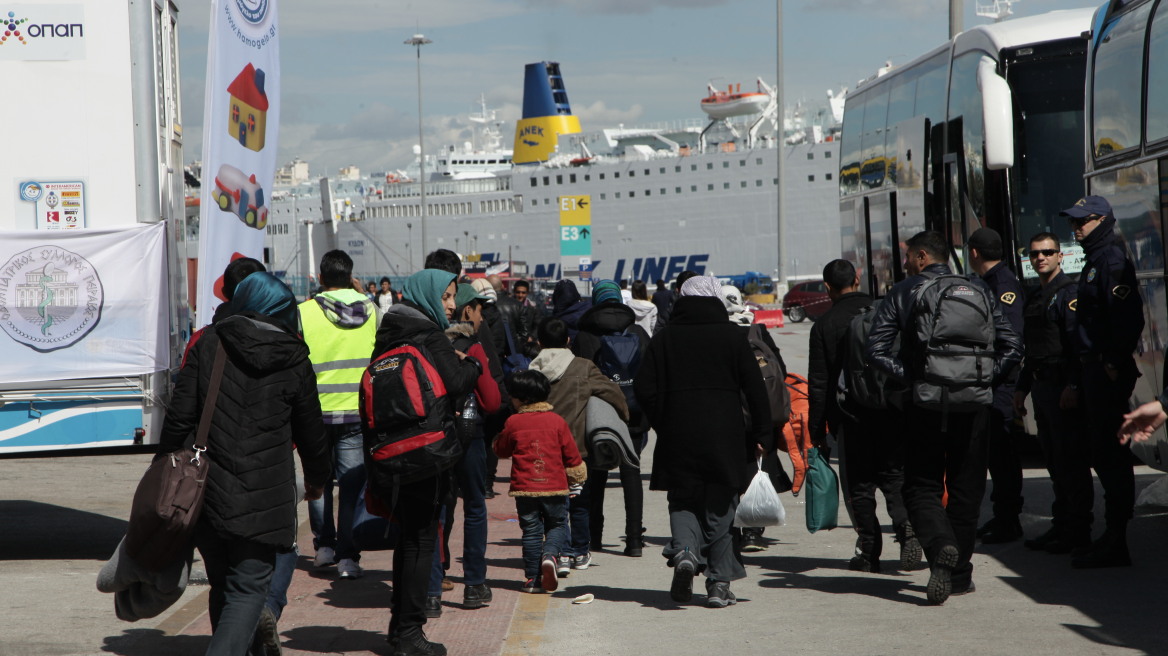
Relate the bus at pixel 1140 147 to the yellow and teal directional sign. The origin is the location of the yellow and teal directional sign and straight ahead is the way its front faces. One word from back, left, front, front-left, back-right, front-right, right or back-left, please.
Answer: front

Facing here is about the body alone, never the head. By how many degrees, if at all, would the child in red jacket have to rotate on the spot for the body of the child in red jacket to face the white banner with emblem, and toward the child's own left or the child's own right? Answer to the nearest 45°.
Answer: approximately 90° to the child's own left

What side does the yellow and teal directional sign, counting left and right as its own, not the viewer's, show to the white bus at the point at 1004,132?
front

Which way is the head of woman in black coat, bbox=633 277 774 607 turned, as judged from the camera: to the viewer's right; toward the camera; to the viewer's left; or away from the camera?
away from the camera

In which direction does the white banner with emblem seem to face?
toward the camera

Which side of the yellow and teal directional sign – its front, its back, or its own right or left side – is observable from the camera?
front

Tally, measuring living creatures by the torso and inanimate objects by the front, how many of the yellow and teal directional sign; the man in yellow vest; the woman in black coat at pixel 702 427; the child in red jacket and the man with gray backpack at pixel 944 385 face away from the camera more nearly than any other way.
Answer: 4

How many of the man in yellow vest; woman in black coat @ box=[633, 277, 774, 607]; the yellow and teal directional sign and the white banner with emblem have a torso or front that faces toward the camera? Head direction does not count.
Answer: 2

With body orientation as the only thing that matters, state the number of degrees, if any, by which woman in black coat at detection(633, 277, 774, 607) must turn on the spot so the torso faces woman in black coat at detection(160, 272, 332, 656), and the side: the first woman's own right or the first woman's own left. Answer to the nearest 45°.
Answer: approximately 135° to the first woman's own left

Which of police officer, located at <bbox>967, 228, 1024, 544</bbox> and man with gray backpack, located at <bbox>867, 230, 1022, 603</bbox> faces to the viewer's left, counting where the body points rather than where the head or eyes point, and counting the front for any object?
the police officer

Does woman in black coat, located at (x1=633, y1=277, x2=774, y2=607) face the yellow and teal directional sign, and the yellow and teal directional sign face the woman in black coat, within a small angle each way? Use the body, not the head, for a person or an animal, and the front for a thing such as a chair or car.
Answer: yes

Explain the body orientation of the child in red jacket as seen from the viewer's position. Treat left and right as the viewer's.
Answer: facing away from the viewer

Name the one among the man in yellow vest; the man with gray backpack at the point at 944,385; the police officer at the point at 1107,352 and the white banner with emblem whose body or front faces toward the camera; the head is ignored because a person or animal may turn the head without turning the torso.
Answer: the white banner with emblem

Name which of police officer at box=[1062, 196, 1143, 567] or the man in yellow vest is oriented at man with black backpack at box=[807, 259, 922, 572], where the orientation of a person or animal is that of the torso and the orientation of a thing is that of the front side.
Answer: the police officer

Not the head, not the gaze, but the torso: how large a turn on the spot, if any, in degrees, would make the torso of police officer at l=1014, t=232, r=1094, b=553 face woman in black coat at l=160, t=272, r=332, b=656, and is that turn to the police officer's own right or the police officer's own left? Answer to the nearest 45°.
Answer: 0° — they already face them

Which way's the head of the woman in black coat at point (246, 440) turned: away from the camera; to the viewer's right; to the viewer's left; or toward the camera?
away from the camera

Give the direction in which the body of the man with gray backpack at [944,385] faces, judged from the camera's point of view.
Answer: away from the camera

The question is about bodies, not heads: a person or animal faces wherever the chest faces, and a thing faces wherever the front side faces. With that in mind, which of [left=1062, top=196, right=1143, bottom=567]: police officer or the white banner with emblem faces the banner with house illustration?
the police officer

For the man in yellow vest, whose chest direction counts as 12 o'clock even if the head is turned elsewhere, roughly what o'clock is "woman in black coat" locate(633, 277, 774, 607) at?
The woman in black coat is roughly at 4 o'clock from the man in yellow vest.

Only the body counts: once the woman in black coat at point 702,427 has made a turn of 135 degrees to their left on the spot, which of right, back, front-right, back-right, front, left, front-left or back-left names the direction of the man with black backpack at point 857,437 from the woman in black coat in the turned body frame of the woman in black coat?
back
